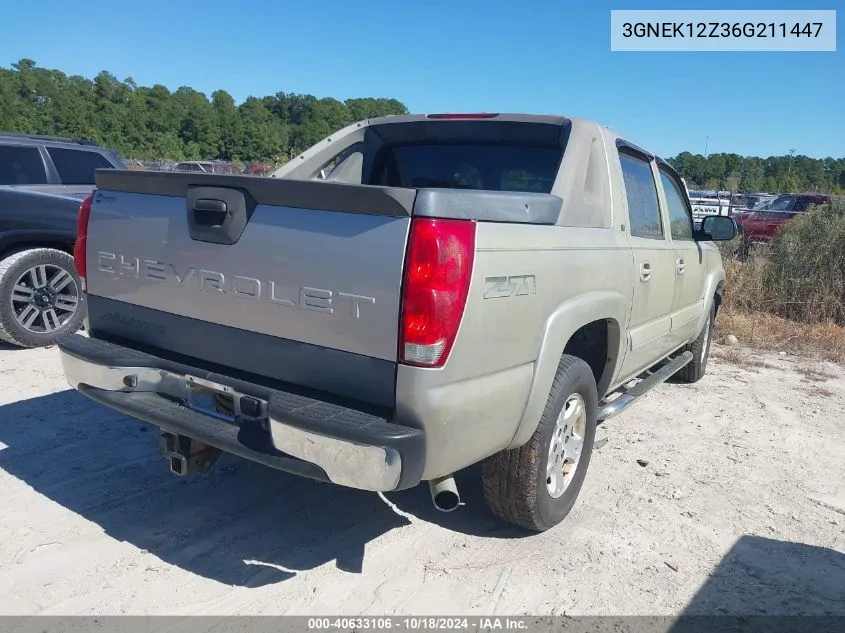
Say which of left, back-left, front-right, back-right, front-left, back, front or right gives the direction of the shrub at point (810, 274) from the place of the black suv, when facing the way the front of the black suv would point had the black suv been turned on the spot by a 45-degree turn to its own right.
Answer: back-right

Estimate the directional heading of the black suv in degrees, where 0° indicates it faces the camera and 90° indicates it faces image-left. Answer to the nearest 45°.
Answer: approximately 90°
